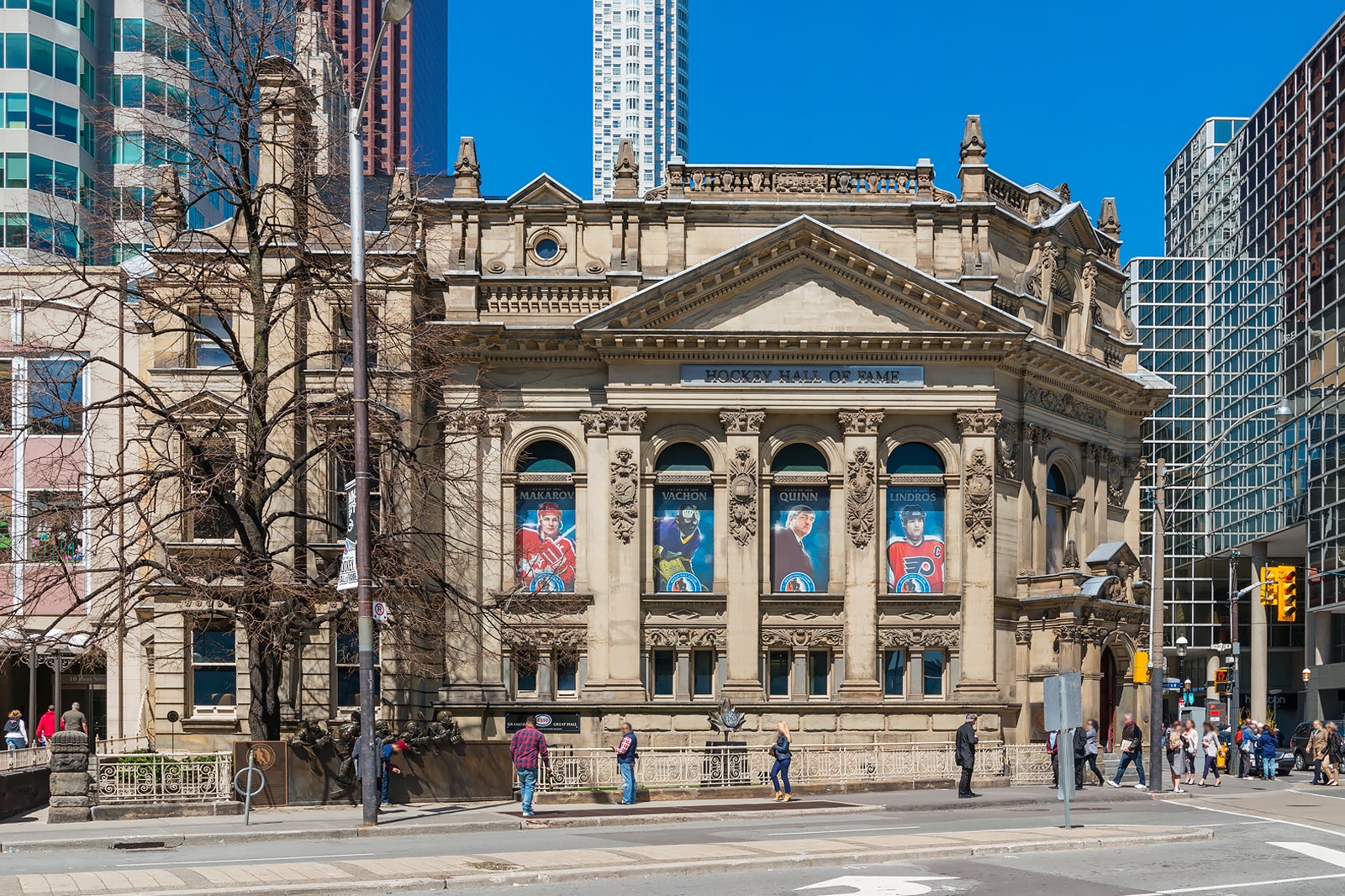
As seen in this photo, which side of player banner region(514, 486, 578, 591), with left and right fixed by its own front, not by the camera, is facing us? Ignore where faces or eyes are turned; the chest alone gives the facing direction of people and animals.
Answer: front

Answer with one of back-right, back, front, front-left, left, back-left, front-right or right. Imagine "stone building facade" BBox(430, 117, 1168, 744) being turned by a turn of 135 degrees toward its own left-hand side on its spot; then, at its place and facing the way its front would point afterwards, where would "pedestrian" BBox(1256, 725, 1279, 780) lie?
front-right

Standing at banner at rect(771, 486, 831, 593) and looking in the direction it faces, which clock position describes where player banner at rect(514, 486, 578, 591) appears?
The player banner is roughly at 3 o'clock from the banner.

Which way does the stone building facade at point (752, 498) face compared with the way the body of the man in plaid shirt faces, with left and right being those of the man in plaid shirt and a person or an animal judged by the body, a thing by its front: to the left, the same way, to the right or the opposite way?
the opposite way

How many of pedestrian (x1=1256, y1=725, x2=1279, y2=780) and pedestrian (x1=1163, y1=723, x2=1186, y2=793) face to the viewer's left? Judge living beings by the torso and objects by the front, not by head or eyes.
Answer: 0

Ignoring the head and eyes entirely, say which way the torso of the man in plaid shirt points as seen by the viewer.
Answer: away from the camera

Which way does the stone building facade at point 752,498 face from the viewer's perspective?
toward the camera

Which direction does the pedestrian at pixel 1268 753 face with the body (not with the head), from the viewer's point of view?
away from the camera

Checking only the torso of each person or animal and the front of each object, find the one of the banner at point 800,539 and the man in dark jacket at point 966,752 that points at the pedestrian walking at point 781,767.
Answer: the banner

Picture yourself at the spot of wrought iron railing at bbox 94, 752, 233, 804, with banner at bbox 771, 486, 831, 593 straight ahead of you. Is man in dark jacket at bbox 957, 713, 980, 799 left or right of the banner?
right

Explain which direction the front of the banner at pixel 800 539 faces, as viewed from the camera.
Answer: facing the viewer

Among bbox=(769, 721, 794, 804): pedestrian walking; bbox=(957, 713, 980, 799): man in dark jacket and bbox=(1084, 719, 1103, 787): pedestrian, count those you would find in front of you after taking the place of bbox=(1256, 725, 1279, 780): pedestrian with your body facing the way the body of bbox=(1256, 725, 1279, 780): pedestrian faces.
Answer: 0

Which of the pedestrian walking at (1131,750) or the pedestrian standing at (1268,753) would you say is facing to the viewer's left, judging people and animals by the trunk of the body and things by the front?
the pedestrian walking at (1131,750)
